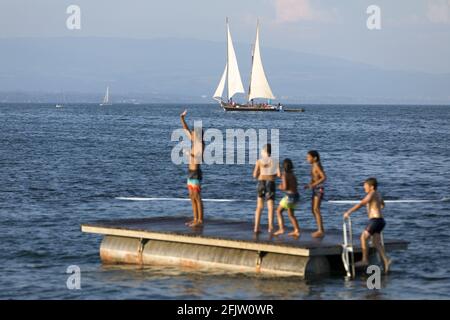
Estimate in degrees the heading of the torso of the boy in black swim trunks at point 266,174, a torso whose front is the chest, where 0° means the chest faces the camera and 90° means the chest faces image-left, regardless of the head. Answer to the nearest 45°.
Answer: approximately 180°

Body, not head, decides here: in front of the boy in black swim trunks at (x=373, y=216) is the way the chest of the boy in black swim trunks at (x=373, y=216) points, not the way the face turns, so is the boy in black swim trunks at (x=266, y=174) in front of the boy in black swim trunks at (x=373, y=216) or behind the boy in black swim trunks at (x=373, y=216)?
in front

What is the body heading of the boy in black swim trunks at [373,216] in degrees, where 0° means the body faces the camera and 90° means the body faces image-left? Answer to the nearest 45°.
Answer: approximately 90°
